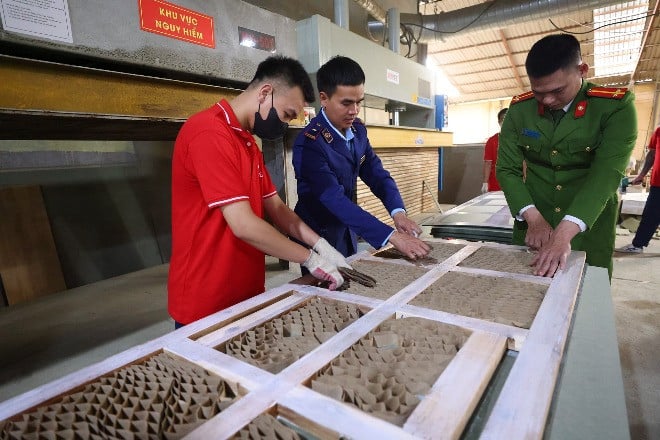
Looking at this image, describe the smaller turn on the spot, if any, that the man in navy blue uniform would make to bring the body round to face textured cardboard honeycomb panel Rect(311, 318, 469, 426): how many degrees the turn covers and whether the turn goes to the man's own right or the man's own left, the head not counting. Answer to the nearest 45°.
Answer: approximately 45° to the man's own right

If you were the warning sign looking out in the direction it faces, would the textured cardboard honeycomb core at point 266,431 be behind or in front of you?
in front

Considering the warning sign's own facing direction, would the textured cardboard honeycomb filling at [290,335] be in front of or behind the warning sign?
in front

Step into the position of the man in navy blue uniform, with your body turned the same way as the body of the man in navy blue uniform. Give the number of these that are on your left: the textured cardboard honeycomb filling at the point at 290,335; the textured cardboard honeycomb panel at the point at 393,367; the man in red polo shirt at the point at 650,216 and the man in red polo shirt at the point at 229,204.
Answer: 1

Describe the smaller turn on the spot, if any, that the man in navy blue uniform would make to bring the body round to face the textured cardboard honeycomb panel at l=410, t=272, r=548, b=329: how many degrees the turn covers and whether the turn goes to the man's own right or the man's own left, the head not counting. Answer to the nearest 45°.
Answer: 0° — they already face it

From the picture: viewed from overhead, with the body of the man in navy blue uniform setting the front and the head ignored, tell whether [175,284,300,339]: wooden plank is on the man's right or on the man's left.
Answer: on the man's right

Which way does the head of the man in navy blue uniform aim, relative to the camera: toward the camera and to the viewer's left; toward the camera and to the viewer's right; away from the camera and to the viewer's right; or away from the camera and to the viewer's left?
toward the camera and to the viewer's right

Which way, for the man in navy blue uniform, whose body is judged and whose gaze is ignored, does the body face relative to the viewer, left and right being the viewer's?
facing the viewer and to the right of the viewer

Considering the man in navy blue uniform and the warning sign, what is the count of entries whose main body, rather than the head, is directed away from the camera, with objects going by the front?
0
